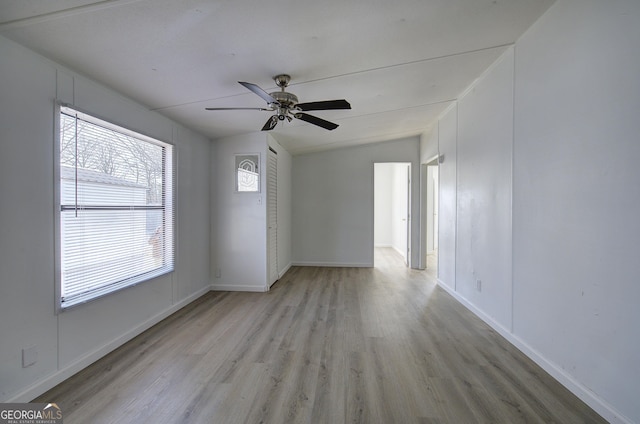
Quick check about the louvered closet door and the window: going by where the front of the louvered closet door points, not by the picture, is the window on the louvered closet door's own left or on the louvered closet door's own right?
on the louvered closet door's own right

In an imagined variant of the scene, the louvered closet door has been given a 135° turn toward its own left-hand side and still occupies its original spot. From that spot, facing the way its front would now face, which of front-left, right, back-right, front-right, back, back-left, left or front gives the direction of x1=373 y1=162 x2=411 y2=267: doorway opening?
right

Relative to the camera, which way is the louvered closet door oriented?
to the viewer's right
